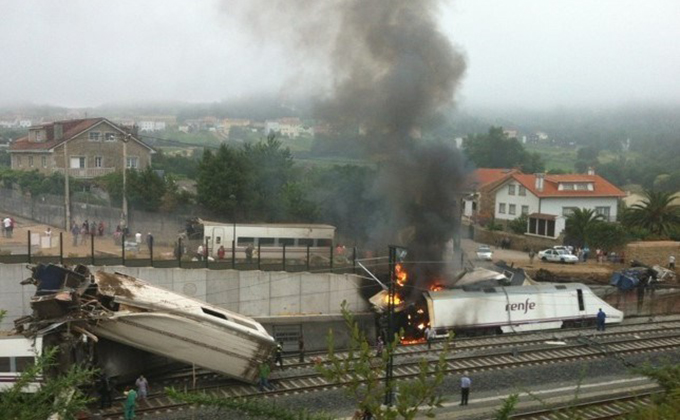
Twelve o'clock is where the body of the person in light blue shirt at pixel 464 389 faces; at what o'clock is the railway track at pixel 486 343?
The railway track is roughly at 12 o'clock from the person in light blue shirt.

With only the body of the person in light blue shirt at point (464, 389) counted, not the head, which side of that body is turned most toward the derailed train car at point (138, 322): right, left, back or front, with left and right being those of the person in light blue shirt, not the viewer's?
left

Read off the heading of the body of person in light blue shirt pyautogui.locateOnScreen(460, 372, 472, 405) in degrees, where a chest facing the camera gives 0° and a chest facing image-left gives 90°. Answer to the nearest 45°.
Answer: approximately 180°

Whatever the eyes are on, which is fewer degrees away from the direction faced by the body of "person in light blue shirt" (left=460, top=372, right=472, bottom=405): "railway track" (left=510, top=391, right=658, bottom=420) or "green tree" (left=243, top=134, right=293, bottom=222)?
the green tree

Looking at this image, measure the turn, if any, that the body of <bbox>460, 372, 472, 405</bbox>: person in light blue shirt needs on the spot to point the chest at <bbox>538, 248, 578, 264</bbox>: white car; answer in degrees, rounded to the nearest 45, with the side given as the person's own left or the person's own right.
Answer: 0° — they already face it

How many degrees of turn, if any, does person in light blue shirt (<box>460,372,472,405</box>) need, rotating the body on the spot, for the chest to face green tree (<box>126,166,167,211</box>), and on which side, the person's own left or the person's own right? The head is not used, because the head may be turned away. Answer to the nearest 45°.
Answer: approximately 45° to the person's own left

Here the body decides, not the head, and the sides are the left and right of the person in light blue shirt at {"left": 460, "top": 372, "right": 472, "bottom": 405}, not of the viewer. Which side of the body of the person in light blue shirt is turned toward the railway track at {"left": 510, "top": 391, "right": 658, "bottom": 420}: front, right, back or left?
right

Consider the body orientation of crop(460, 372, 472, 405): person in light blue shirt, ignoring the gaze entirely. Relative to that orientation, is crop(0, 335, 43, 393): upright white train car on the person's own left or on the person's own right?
on the person's own left

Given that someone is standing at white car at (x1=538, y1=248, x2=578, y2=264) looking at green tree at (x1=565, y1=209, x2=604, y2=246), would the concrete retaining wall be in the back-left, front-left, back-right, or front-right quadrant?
back-left

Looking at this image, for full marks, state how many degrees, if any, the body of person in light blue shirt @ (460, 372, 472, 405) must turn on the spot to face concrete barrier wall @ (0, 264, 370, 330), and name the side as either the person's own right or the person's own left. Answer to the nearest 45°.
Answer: approximately 45° to the person's own left

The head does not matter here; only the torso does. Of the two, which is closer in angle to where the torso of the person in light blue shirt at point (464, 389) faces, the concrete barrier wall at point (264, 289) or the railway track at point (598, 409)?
the concrete barrier wall

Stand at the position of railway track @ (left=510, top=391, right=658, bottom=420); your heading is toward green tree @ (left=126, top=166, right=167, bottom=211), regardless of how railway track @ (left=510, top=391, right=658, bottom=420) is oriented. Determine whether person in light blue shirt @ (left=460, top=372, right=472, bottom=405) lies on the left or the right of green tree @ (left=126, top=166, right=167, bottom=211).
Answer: left
